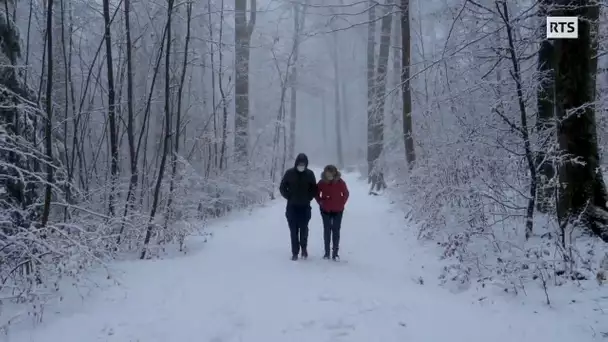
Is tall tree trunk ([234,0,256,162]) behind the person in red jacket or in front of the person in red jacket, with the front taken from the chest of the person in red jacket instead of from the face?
behind

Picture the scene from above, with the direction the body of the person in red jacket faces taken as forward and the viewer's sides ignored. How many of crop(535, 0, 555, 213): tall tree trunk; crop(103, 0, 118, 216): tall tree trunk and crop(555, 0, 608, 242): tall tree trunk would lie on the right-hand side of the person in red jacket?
1

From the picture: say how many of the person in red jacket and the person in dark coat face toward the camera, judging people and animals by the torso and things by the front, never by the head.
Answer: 2

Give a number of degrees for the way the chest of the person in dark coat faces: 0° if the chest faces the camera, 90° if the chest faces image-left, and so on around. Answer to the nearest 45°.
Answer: approximately 0°

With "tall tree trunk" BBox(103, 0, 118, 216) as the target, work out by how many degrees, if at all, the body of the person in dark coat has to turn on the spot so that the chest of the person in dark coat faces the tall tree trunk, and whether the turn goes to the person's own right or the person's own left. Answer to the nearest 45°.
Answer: approximately 90° to the person's own right

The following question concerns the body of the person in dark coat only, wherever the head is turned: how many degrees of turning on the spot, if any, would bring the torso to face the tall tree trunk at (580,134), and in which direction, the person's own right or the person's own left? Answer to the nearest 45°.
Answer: approximately 45° to the person's own left

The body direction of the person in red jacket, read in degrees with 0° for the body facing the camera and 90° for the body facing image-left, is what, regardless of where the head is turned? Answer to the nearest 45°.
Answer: approximately 0°
